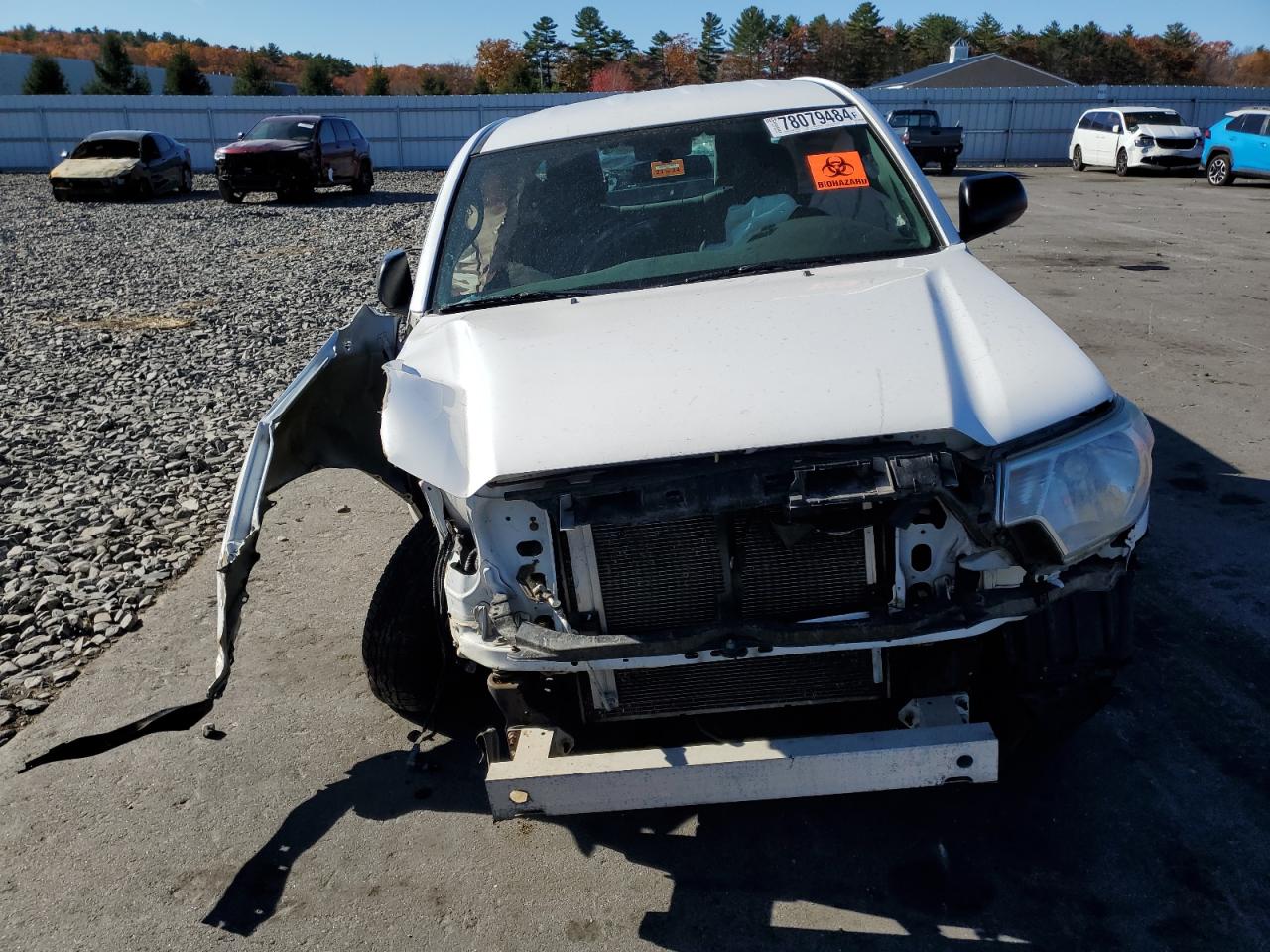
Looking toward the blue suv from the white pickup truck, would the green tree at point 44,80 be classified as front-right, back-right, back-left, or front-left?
front-left

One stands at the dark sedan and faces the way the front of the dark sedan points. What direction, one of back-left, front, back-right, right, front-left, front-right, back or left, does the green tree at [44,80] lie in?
back-right

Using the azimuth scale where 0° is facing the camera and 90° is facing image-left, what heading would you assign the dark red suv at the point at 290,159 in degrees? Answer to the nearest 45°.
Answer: approximately 45°

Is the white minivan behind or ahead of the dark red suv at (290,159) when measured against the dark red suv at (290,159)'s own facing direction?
behind

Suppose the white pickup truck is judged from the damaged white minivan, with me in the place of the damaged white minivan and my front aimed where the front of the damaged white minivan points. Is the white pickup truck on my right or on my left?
on my right

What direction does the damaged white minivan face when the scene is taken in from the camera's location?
facing the viewer and to the right of the viewer

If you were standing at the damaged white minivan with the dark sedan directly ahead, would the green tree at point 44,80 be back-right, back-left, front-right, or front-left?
front-right

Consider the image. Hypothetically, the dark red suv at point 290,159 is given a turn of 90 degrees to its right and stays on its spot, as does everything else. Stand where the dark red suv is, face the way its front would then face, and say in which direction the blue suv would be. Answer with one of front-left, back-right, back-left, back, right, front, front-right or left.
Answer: back-right

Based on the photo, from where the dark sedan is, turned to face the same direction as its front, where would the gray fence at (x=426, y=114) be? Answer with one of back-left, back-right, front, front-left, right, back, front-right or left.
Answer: back

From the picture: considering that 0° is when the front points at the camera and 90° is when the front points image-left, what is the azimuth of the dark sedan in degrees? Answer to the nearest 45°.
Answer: approximately 45°

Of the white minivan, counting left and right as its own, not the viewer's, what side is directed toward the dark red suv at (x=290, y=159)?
right

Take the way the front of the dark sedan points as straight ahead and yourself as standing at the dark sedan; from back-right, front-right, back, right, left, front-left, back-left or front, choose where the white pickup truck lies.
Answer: front-left

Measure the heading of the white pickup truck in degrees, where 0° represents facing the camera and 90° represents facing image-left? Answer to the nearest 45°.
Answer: approximately 0°
